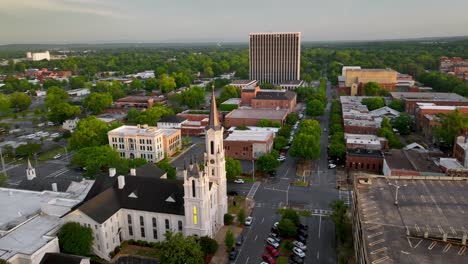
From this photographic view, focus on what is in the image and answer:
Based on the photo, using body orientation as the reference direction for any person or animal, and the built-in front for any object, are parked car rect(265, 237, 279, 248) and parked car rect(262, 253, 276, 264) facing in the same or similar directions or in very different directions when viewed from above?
same or similar directions

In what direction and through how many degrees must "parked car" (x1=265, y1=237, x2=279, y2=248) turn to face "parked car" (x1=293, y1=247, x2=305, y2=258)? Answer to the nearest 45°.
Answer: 0° — it already faces it

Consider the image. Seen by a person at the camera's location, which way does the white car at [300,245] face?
facing away from the viewer and to the left of the viewer

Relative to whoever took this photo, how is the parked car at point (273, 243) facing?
facing the viewer and to the right of the viewer

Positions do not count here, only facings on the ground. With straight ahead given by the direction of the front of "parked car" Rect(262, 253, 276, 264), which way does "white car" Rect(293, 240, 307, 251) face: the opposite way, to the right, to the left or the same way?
the opposite way

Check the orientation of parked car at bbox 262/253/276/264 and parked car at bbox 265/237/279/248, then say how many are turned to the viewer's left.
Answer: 0

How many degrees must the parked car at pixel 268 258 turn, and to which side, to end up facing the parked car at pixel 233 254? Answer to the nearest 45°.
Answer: approximately 135° to its right

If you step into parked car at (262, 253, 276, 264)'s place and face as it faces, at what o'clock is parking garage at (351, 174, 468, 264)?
The parking garage is roughly at 11 o'clock from the parked car.

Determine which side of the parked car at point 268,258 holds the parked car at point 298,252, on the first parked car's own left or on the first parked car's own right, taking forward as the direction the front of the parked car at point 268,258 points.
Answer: on the first parked car's own left

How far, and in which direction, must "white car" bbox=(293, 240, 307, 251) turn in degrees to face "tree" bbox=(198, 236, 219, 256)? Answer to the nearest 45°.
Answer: approximately 45° to its left

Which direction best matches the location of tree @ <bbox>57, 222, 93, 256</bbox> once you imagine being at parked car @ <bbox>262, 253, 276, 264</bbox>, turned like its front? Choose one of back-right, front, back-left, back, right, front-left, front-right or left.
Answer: back-right

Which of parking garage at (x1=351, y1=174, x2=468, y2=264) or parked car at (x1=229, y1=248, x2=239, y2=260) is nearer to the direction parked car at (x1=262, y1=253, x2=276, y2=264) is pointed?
the parking garage

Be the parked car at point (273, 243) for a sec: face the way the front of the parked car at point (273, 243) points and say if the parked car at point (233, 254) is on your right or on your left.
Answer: on your right

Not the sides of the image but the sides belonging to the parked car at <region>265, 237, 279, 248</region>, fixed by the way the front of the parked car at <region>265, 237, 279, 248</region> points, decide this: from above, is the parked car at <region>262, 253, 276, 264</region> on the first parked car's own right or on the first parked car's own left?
on the first parked car's own right

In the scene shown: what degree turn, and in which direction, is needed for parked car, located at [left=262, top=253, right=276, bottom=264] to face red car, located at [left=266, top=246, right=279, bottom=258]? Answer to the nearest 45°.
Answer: approximately 135° to its left

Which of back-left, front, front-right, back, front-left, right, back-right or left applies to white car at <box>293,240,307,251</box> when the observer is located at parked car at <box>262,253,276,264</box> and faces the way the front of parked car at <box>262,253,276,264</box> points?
left

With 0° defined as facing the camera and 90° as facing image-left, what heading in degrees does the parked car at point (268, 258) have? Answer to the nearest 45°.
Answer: approximately 315°
